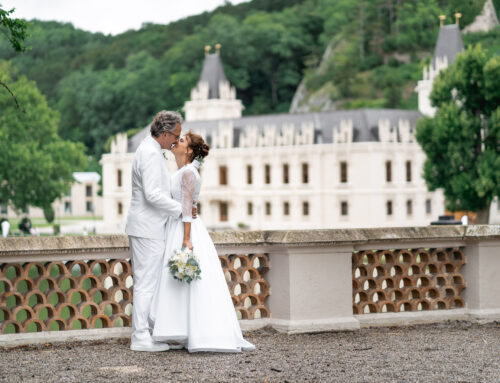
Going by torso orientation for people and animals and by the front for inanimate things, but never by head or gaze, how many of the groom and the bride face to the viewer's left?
1

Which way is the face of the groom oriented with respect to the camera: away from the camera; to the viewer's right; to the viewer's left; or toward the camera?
to the viewer's right

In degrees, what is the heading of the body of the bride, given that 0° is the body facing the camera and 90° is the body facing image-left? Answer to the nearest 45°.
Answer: approximately 90°

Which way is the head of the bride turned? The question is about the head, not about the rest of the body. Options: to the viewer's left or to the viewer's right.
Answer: to the viewer's left

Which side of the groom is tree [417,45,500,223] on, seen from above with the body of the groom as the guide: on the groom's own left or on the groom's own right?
on the groom's own left

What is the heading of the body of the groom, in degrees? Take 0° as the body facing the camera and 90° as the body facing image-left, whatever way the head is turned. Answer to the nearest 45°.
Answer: approximately 270°

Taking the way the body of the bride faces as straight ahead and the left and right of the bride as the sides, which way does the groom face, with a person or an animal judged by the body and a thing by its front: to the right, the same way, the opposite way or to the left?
the opposite way
